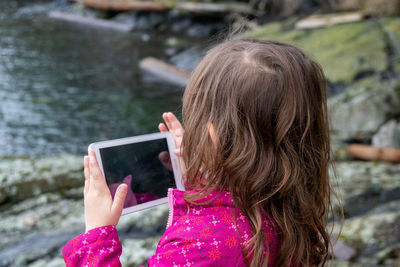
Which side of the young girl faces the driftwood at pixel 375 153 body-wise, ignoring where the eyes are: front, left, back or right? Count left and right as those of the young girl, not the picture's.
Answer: right

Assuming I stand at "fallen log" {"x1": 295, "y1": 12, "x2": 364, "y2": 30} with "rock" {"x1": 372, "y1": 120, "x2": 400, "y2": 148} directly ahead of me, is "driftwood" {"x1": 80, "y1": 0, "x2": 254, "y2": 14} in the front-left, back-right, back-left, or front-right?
back-right

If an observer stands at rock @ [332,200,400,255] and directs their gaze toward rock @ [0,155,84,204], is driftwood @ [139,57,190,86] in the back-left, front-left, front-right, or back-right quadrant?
front-right

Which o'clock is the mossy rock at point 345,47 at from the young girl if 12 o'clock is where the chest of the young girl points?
The mossy rock is roughly at 2 o'clock from the young girl.

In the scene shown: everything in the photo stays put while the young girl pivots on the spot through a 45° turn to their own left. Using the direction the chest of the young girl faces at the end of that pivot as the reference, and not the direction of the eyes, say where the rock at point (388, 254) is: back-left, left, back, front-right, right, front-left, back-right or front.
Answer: back-right

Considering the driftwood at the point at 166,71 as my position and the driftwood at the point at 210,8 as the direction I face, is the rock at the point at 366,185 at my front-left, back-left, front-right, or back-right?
back-right

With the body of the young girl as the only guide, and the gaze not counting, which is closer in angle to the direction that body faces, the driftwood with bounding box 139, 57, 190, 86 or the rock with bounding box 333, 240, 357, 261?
the driftwood

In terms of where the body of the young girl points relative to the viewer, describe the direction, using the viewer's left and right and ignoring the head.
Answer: facing away from the viewer and to the left of the viewer

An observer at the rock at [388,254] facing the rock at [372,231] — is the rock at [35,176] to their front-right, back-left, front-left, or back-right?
front-left

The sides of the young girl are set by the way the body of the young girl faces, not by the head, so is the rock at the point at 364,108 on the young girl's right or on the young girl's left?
on the young girl's right

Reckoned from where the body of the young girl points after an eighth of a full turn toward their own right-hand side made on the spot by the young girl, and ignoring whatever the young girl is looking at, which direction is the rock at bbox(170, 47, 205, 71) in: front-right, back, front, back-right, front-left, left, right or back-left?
front

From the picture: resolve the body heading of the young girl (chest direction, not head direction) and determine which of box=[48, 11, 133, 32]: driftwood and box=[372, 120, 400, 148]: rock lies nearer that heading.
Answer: the driftwood

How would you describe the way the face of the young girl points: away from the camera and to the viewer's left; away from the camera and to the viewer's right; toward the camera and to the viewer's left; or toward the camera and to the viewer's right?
away from the camera and to the viewer's left

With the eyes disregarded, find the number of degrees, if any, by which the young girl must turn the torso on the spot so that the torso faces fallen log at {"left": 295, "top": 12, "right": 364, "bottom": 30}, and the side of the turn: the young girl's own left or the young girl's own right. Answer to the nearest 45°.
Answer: approximately 45° to the young girl's own right

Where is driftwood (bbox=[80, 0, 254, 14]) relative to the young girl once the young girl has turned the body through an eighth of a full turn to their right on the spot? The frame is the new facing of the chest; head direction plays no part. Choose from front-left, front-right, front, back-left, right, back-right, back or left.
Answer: front
